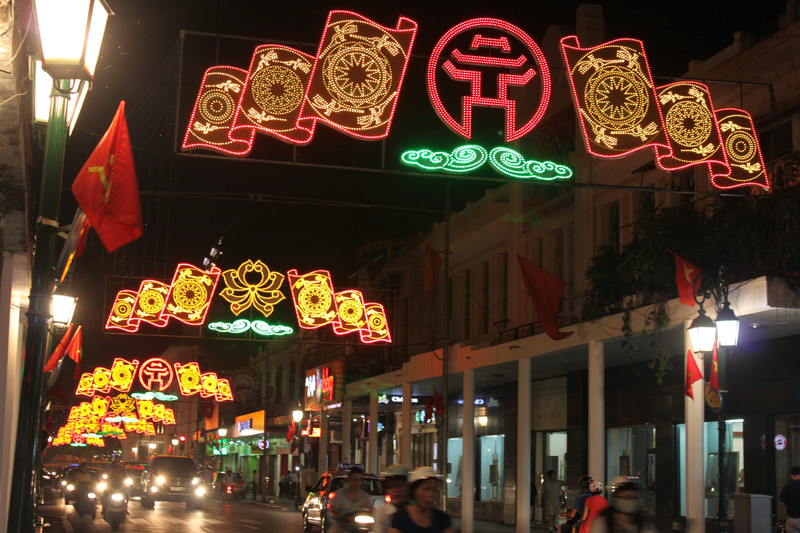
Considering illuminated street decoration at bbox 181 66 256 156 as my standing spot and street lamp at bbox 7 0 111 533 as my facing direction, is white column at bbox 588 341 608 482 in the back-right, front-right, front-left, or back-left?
back-left

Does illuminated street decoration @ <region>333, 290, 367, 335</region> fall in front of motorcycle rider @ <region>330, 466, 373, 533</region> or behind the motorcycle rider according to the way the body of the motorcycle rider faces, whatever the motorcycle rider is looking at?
behind

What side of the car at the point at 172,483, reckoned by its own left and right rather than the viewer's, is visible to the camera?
front

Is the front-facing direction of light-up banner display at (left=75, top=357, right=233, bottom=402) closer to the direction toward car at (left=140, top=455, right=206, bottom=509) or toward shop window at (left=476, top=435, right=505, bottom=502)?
the car

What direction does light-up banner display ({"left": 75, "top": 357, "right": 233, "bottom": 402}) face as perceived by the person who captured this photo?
facing the viewer

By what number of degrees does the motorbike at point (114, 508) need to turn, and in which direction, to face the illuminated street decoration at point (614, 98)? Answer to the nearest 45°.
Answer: approximately 45° to its left

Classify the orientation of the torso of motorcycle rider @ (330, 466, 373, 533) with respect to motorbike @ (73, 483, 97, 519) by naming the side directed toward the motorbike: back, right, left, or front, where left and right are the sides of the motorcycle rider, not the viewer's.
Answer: back
